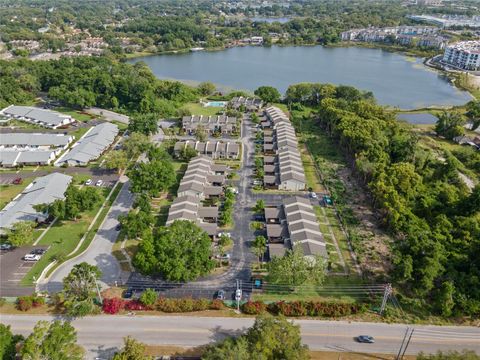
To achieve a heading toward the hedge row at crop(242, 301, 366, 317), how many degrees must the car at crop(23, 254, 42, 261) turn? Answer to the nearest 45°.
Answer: approximately 45° to its right

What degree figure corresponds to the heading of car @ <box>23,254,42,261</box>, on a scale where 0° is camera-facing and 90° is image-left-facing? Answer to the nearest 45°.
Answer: approximately 270°

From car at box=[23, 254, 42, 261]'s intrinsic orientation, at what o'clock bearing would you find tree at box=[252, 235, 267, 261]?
The tree is roughly at 1 o'clock from the car.

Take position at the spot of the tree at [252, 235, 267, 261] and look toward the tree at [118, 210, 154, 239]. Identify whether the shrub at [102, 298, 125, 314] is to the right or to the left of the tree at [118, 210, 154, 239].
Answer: left

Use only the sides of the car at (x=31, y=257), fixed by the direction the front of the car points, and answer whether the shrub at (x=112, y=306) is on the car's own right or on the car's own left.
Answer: on the car's own right

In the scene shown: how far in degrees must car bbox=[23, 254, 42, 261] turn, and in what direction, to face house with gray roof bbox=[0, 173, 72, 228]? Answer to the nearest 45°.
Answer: approximately 90° to its left

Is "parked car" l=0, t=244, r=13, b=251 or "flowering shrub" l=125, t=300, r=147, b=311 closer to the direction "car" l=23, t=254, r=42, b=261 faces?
the flowering shrub
